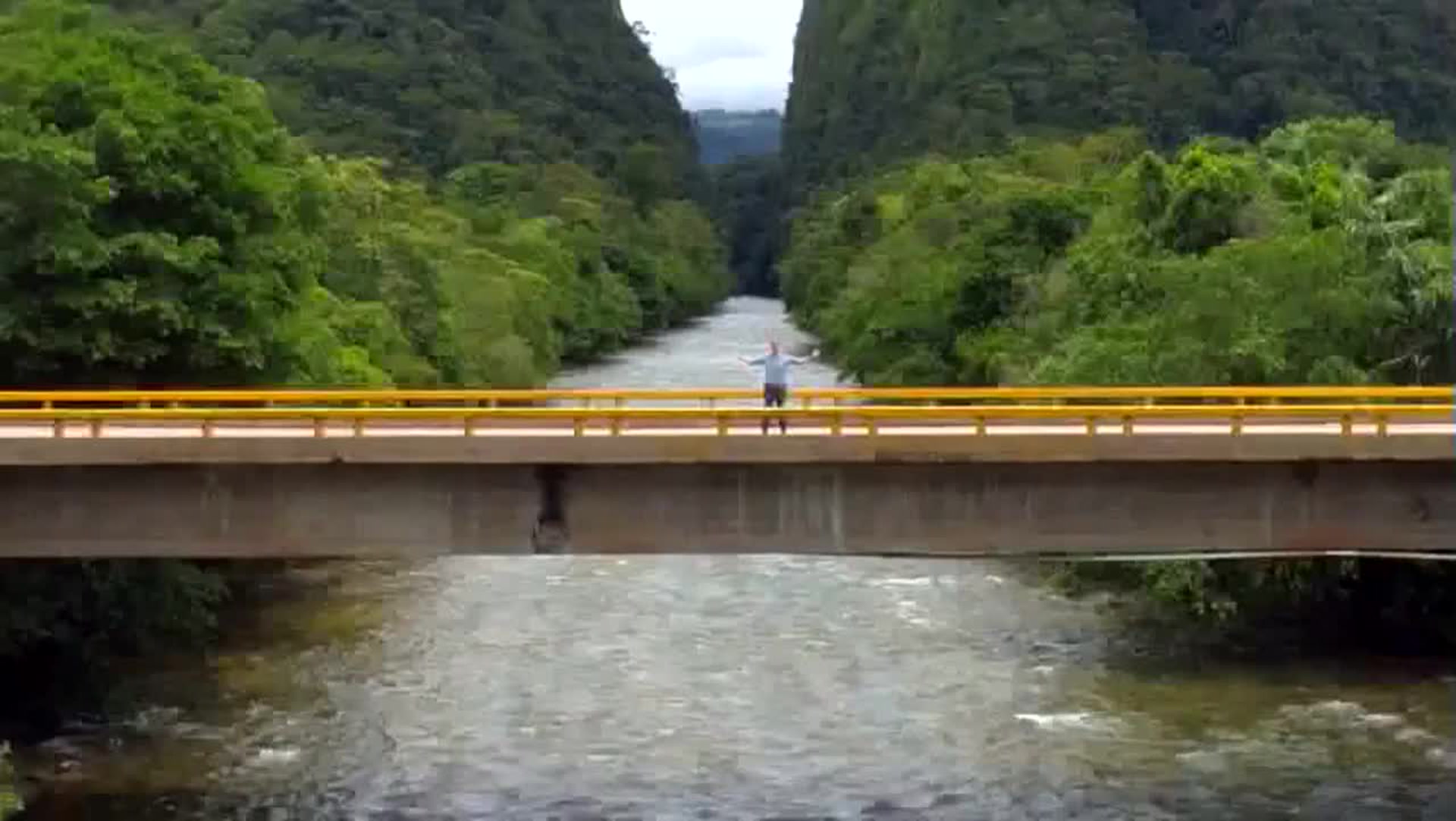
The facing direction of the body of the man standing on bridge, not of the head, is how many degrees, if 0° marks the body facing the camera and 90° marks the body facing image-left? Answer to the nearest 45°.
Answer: approximately 0°
